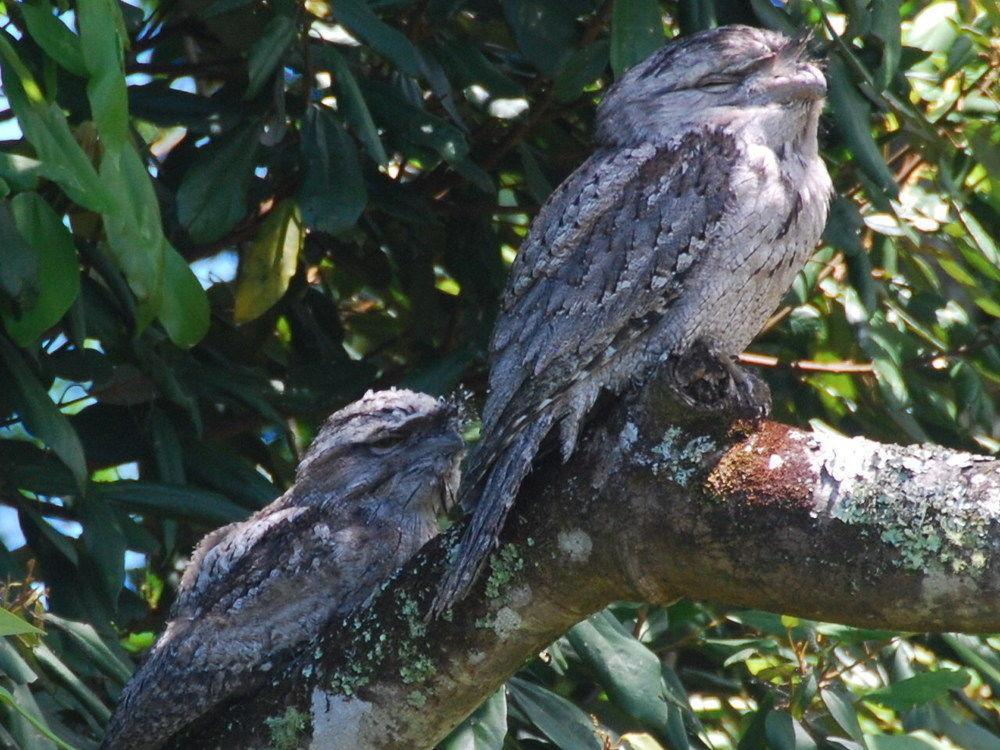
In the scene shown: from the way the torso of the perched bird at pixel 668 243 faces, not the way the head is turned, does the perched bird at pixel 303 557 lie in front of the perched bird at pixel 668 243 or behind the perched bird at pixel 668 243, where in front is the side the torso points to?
behind

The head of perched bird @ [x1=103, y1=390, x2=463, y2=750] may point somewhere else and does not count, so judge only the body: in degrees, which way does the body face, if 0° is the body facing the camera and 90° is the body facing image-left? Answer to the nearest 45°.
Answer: approximately 270°

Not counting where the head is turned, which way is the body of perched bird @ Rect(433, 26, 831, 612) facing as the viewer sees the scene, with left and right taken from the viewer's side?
facing to the right of the viewer

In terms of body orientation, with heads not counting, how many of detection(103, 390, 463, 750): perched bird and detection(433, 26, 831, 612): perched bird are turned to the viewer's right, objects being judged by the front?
2

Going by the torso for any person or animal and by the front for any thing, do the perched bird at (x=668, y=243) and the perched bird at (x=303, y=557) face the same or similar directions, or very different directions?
same or similar directions
